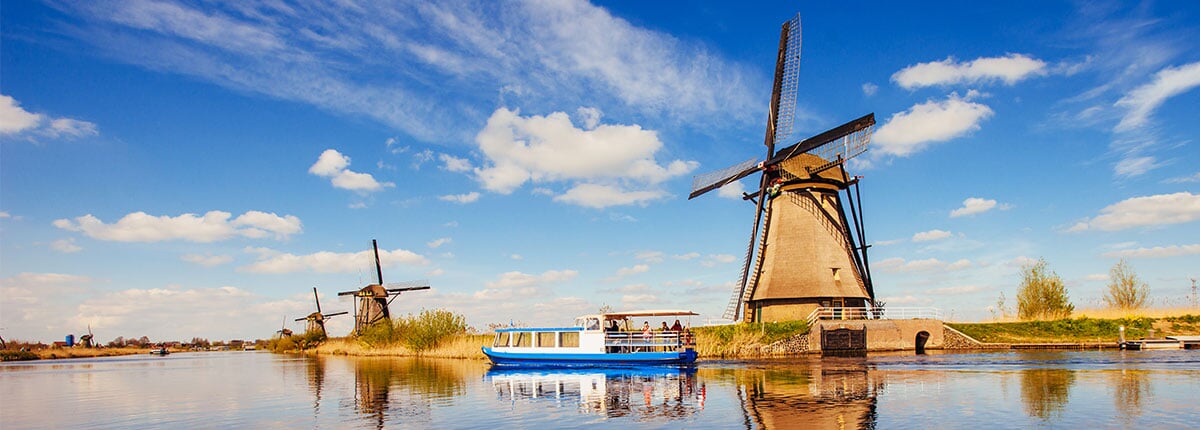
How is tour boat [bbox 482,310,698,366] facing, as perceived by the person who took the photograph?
facing to the left of the viewer
